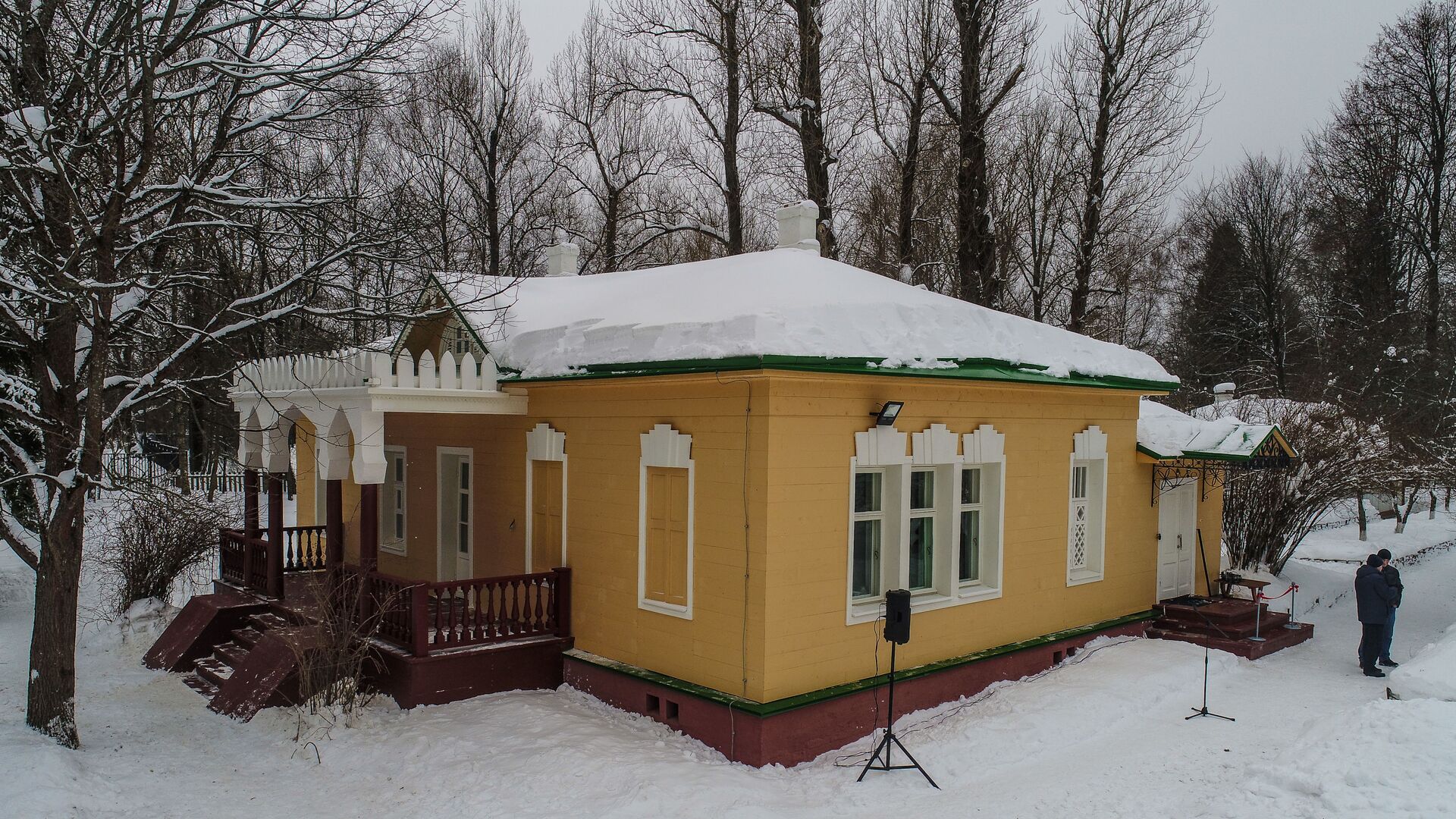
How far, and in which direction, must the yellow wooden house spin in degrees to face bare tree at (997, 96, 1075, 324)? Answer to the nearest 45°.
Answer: approximately 180°

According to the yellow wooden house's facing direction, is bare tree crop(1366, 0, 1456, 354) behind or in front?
behind

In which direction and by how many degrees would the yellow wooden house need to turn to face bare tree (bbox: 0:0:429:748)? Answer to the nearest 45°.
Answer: approximately 45° to its right

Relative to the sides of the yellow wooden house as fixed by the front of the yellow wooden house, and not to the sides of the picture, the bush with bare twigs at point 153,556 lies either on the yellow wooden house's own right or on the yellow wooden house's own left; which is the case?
on the yellow wooden house's own right

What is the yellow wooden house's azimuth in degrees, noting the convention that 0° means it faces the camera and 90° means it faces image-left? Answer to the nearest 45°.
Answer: approximately 45°

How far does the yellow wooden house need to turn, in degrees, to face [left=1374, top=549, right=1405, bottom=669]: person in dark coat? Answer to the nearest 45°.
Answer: approximately 135° to its left

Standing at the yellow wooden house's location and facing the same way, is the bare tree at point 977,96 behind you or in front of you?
behind

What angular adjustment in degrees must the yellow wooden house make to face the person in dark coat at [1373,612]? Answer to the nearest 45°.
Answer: approximately 135° to its left

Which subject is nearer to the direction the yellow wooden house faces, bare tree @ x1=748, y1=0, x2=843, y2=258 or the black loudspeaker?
the black loudspeaker

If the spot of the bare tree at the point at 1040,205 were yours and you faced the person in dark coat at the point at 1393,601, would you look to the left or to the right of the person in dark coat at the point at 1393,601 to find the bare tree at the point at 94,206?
right

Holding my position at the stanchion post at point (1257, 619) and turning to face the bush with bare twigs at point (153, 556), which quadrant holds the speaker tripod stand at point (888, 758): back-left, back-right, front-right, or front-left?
front-left

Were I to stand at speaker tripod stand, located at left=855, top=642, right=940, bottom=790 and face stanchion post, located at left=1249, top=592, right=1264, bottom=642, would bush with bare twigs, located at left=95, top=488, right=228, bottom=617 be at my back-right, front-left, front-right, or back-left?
back-left
